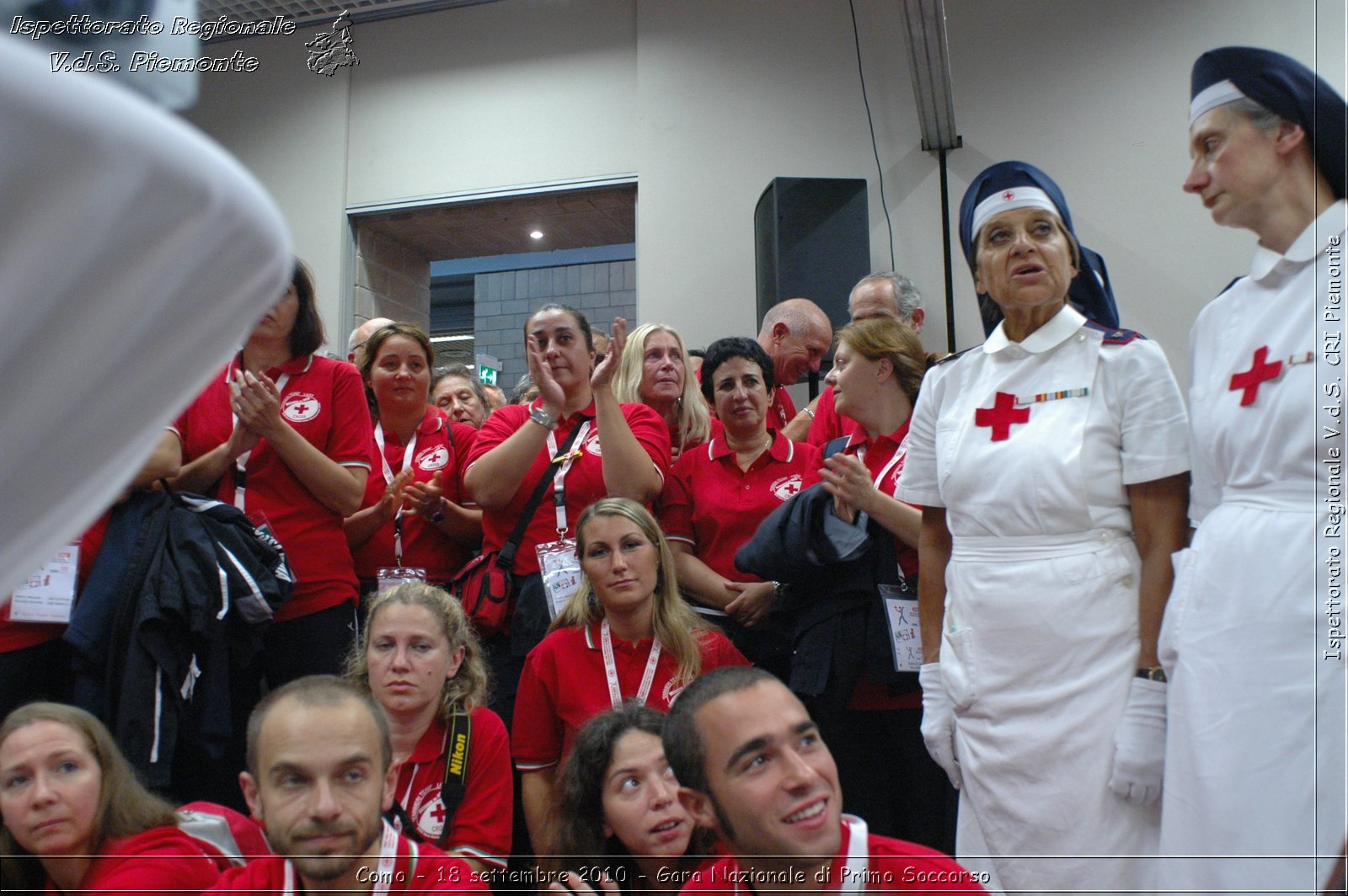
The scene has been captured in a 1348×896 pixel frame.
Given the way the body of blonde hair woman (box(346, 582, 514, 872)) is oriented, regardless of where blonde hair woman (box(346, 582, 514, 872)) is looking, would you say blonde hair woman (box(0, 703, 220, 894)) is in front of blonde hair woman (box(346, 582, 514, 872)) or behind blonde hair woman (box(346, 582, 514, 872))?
in front

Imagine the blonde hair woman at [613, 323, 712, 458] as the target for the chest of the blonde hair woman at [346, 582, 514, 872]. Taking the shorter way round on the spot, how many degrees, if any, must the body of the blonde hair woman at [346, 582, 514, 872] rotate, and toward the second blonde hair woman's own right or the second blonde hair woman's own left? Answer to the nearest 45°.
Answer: approximately 180°

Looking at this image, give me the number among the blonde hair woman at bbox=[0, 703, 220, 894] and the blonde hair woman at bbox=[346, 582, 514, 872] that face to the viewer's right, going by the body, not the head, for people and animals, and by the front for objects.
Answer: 0

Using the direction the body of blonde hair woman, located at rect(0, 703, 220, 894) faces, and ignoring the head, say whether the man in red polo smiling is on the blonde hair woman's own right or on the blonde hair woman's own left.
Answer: on the blonde hair woman's own left

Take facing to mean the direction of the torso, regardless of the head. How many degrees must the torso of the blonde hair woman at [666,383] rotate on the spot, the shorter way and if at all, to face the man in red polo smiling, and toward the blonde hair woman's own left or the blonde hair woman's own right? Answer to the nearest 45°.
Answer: approximately 45° to the blonde hair woman's own right

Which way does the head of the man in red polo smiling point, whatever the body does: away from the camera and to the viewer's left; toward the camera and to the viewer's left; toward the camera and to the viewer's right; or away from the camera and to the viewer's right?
toward the camera and to the viewer's right

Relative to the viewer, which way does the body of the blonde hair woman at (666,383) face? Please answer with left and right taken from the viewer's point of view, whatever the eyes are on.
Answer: facing the viewer and to the right of the viewer

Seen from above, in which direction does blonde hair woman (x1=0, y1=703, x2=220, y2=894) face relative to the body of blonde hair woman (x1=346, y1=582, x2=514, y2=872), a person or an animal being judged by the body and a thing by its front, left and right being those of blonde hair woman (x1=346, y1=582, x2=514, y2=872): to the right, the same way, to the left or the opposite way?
the same way

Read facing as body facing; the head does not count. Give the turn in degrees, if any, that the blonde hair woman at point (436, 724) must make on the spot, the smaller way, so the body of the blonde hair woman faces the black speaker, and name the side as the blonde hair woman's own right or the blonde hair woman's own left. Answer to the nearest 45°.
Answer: approximately 180°

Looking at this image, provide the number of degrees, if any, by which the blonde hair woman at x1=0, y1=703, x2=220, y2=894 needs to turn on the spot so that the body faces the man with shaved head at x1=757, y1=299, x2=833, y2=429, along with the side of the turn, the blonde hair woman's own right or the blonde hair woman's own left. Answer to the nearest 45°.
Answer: approximately 180°
